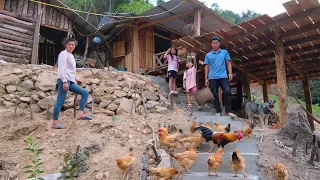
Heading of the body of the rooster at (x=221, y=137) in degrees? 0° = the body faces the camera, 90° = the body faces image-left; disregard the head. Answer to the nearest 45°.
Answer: approximately 270°

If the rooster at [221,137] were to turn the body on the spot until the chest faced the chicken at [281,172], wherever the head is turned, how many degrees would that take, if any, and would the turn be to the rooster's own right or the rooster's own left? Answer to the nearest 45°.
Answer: approximately 45° to the rooster's own right

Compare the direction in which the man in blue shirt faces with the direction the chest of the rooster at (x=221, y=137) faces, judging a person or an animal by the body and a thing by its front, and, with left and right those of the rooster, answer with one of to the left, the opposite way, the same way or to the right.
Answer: to the right

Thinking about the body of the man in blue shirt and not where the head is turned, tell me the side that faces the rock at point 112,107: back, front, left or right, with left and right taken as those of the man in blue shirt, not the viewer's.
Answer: right

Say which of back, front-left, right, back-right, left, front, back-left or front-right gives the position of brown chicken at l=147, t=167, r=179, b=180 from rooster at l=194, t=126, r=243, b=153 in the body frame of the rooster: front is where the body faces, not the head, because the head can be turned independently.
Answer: back-right

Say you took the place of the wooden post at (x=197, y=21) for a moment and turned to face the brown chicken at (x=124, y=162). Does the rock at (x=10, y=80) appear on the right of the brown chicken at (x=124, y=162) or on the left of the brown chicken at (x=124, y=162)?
right

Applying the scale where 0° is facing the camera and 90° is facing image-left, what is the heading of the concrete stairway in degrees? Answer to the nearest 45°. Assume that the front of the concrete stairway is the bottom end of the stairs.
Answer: approximately 0°

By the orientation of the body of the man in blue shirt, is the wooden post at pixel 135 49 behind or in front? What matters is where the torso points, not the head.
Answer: behind

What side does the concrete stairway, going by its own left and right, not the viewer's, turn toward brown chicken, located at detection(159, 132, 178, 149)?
right

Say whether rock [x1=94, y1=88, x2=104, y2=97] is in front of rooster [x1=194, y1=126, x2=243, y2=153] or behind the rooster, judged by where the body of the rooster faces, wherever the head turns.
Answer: behind

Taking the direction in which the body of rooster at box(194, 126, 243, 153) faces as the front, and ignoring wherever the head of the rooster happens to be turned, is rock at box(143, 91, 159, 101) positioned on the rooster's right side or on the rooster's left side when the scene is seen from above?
on the rooster's left side

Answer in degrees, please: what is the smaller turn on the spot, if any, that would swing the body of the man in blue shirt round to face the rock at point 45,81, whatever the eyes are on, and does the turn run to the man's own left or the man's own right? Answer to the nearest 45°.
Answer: approximately 90° to the man's own right

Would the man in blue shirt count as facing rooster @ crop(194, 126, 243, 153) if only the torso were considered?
yes
